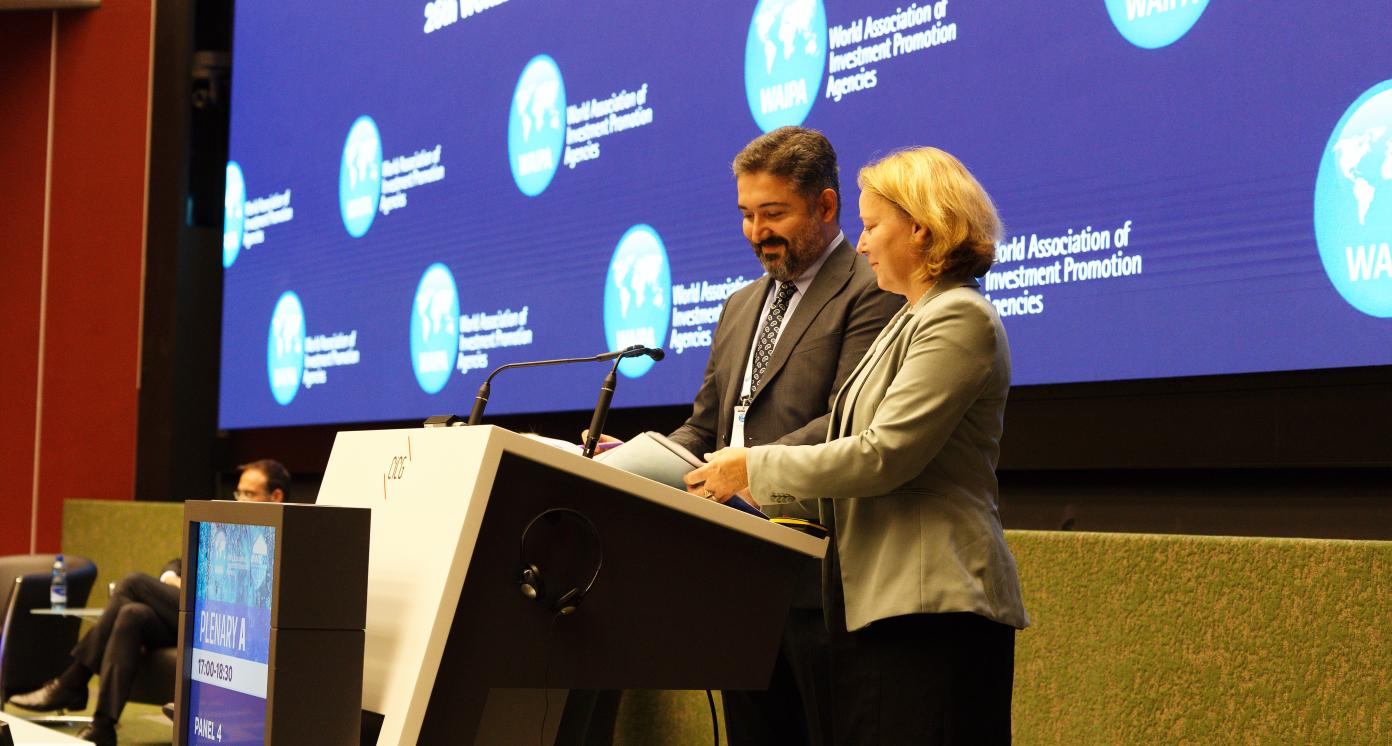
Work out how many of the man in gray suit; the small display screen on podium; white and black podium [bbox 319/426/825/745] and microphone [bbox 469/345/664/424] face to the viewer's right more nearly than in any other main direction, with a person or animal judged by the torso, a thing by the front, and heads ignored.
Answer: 1

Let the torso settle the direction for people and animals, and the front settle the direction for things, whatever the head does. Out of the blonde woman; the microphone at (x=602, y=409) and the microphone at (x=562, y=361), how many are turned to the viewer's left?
1

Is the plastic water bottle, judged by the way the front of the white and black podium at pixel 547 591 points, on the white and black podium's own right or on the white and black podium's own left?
on the white and black podium's own right

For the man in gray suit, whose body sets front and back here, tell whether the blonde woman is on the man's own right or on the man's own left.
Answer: on the man's own left

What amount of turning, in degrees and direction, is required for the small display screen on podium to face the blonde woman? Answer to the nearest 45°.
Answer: approximately 135° to its left

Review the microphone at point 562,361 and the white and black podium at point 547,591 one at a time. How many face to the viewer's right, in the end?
1

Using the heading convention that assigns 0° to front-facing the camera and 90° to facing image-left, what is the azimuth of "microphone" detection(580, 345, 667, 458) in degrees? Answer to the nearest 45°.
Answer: approximately 270°

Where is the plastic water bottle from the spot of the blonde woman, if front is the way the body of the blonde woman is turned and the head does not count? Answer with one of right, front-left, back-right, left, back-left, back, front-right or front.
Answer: front-right

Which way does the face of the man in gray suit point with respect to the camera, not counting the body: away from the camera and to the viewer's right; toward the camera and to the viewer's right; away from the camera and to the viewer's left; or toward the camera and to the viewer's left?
toward the camera and to the viewer's left

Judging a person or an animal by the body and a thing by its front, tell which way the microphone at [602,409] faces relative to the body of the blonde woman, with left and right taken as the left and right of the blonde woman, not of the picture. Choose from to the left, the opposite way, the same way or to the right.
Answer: the opposite way

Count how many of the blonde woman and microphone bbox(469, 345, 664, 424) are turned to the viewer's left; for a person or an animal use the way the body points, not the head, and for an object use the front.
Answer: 1

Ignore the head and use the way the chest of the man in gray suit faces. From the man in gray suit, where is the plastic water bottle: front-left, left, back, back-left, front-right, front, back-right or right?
right

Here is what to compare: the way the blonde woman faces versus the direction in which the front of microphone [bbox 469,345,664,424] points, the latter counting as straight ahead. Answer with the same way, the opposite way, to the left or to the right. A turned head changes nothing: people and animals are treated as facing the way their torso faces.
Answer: the opposite way

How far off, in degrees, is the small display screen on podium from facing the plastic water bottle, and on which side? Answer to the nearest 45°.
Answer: approximately 135° to its right

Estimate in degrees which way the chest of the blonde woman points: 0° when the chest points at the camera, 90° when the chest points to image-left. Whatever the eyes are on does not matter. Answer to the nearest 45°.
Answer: approximately 90°

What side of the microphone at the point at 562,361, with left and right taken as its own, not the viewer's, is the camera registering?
right
